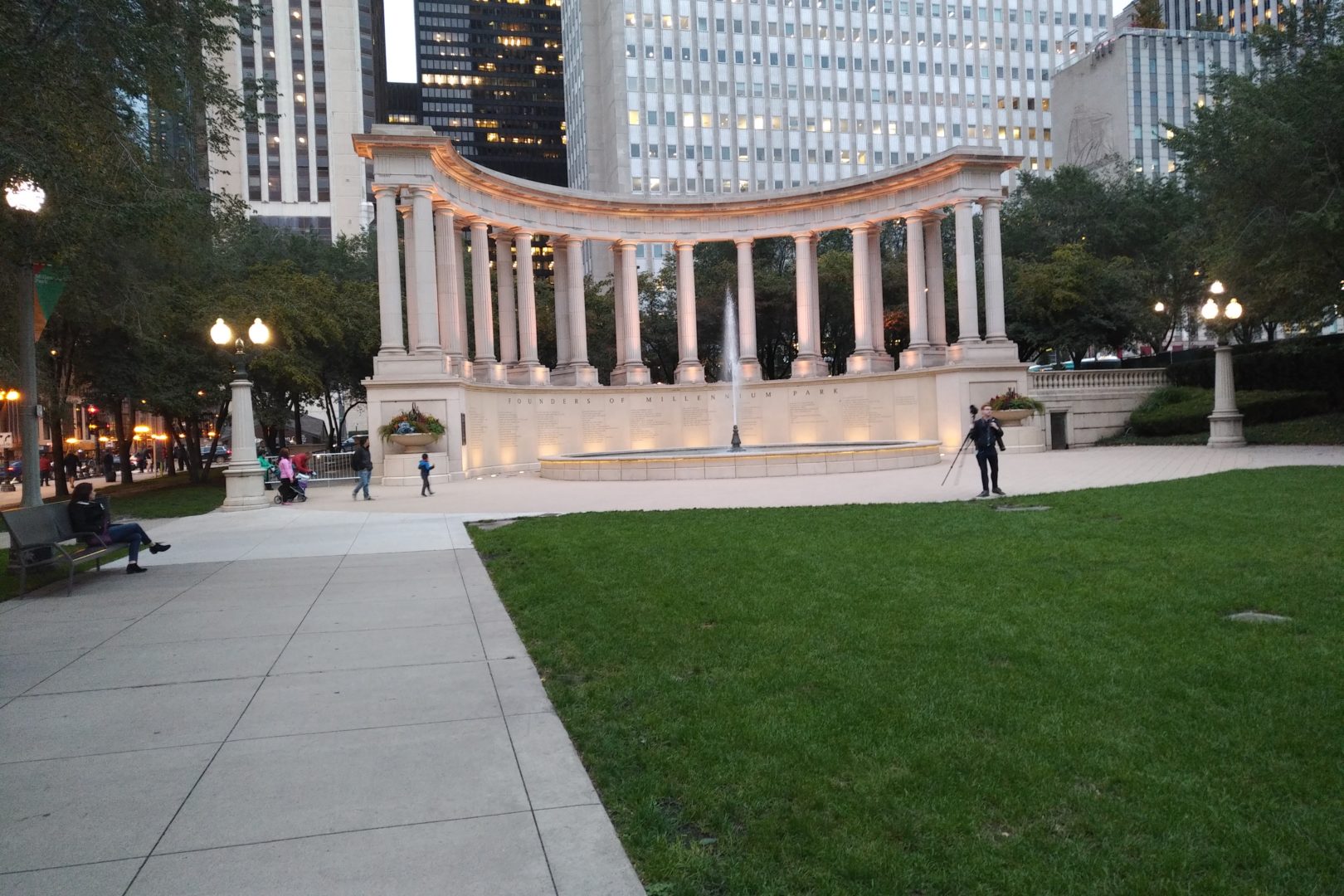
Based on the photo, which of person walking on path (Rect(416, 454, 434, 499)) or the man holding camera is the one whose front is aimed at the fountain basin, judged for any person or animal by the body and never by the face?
the person walking on path

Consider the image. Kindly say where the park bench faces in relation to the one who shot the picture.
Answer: facing the viewer and to the right of the viewer

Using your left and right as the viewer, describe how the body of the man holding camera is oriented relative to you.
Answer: facing the viewer

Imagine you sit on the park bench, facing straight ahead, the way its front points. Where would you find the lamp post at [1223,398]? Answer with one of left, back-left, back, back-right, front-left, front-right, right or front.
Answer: front-left

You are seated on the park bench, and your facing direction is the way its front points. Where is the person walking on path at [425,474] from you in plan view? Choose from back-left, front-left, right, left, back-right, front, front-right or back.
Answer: left

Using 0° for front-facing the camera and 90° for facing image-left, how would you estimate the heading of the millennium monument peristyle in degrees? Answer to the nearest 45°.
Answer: approximately 0°

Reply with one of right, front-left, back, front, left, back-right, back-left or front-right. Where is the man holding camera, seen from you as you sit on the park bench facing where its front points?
front-left

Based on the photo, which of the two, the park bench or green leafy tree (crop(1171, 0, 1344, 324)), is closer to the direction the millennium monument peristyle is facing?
the park bench

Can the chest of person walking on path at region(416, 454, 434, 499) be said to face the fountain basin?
yes
